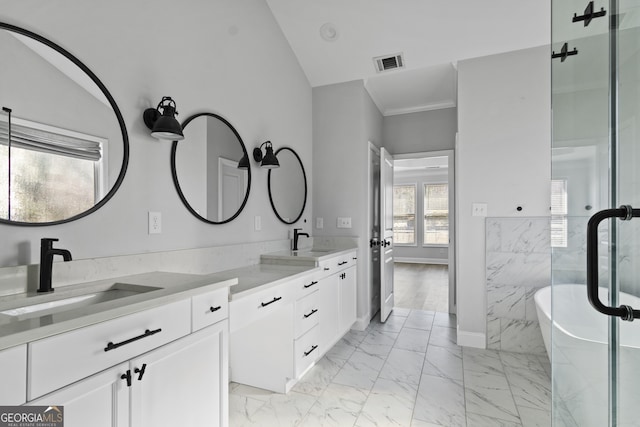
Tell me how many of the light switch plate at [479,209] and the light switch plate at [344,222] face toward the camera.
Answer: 2

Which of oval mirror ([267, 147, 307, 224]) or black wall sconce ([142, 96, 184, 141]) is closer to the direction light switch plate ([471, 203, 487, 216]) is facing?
the black wall sconce

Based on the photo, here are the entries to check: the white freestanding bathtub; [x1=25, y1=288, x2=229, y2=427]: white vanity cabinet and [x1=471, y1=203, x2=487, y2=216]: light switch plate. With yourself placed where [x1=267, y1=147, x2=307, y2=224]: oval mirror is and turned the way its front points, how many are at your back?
0

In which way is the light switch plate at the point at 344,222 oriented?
toward the camera

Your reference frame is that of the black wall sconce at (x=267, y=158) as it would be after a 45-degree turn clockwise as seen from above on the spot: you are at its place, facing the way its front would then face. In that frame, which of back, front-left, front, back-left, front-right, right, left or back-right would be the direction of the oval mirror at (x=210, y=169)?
front-right

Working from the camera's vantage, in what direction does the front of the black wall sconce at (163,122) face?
facing the viewer and to the right of the viewer

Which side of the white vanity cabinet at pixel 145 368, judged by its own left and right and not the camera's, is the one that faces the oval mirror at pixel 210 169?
left

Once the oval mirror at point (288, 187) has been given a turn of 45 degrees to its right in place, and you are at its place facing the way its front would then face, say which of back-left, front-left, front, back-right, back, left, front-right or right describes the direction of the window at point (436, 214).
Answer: back-left

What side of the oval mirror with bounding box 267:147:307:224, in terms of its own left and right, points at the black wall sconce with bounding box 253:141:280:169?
right

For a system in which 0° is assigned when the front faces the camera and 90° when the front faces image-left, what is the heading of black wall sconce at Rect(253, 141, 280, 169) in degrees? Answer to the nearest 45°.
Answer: approximately 315°

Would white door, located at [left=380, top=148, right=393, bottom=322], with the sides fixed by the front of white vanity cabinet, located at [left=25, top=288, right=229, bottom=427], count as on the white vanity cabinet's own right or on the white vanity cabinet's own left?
on the white vanity cabinet's own left

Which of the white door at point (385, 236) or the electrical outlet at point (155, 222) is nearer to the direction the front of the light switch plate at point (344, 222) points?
the electrical outlet

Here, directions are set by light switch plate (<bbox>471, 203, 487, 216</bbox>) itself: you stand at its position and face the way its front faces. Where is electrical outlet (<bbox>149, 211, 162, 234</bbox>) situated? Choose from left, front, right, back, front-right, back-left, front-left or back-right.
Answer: front-right

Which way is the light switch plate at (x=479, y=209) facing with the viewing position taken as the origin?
facing the viewer

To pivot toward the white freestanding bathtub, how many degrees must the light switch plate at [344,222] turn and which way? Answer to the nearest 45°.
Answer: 0° — it already faces it

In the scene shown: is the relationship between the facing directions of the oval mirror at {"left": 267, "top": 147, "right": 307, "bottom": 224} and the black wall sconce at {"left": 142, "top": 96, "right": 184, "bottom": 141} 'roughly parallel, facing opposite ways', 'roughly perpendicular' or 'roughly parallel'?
roughly parallel

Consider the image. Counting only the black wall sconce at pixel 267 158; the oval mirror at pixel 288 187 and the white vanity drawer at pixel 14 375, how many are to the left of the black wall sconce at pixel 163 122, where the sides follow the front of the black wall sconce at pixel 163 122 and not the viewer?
2

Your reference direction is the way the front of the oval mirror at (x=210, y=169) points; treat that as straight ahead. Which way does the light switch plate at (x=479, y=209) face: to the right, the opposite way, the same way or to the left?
to the right

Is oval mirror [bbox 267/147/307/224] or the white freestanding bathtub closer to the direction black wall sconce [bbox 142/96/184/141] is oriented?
the white freestanding bathtub

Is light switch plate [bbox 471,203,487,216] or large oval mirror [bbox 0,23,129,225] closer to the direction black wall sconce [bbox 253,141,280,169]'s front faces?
the light switch plate
